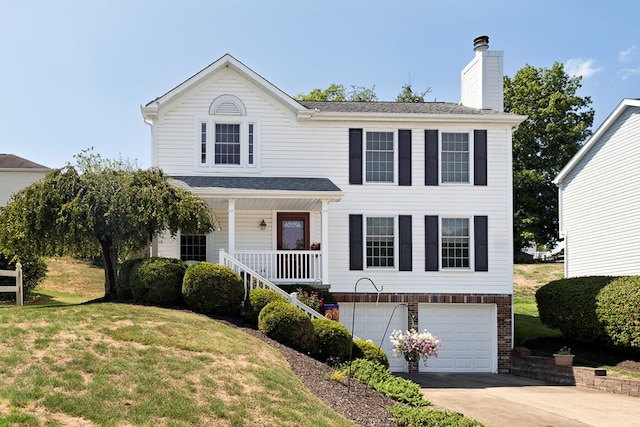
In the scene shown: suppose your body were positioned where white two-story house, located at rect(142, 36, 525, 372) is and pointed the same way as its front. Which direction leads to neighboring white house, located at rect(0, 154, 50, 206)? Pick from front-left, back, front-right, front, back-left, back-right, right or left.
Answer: back-right

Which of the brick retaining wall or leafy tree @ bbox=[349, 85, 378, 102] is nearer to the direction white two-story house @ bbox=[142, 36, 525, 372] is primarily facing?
the brick retaining wall

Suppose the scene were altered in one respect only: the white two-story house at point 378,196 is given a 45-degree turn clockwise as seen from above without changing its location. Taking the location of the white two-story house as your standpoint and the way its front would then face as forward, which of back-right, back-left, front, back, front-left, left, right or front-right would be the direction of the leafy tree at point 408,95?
back-right

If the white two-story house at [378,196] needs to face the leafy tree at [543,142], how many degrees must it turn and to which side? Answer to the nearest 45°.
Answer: approximately 135° to its left

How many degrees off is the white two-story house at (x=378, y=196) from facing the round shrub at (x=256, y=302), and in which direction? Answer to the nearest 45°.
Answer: approximately 45° to its right

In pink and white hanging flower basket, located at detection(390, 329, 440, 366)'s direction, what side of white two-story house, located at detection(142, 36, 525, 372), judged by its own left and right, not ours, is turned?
front

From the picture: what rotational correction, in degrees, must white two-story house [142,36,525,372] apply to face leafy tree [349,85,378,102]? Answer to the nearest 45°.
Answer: approximately 180°

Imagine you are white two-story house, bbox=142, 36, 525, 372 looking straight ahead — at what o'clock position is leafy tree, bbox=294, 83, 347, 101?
The leafy tree is roughly at 6 o'clock from the white two-story house.

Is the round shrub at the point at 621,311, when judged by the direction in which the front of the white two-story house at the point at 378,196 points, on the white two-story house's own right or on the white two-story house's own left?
on the white two-story house's own left

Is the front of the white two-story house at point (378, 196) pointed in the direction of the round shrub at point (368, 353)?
yes

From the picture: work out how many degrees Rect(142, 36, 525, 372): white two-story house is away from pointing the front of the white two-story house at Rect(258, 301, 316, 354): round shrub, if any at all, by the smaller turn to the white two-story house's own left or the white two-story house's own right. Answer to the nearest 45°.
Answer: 0° — it already faces it

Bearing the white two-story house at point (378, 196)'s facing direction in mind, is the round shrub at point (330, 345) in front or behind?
in front

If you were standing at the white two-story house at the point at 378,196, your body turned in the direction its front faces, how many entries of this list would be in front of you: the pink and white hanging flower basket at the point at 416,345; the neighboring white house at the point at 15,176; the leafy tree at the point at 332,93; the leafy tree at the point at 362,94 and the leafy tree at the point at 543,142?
1

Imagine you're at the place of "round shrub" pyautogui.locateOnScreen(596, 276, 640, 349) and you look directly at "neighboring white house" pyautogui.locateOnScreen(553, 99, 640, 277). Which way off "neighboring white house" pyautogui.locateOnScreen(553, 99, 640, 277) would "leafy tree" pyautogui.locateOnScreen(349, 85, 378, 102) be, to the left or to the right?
left

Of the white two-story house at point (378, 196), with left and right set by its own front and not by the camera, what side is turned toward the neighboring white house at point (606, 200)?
left

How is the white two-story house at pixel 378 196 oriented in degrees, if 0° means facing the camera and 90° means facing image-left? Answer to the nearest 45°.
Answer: approximately 0°
